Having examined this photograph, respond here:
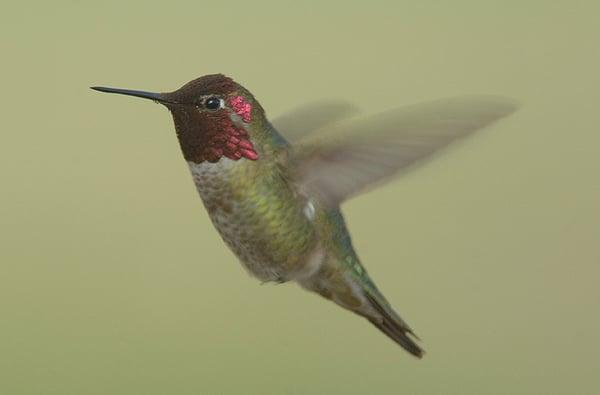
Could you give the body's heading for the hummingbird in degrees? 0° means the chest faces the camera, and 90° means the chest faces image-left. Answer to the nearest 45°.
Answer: approximately 90°
